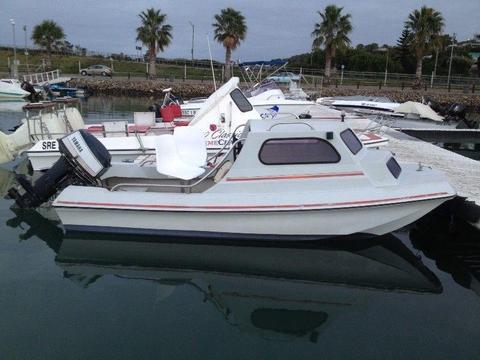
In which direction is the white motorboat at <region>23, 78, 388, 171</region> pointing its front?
to the viewer's right

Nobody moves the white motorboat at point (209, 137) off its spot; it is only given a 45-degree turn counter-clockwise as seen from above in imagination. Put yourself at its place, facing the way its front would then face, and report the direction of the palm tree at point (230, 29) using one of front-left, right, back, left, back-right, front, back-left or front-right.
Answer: front-left

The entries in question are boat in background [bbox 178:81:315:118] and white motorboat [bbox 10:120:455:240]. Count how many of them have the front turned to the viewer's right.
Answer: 2

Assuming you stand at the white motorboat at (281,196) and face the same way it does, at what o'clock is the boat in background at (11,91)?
The boat in background is roughly at 8 o'clock from the white motorboat.

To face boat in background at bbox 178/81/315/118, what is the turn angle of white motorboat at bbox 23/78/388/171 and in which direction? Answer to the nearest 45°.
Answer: approximately 45° to its left

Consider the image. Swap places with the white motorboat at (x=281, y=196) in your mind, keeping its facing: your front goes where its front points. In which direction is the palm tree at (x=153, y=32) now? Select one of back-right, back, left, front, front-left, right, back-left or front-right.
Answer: left

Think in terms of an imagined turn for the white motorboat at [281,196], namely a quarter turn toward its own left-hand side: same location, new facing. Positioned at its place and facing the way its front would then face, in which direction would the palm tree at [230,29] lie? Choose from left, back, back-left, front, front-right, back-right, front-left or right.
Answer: front

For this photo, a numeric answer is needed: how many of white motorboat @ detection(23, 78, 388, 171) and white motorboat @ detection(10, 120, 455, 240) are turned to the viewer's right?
2

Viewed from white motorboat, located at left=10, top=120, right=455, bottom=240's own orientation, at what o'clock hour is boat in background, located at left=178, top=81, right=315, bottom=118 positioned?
The boat in background is roughly at 9 o'clock from the white motorboat.

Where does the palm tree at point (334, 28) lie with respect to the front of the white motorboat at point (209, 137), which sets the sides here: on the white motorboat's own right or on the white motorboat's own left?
on the white motorboat's own left

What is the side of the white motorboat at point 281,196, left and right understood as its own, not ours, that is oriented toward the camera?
right

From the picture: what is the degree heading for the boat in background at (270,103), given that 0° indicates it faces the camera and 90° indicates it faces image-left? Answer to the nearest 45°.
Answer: approximately 270°

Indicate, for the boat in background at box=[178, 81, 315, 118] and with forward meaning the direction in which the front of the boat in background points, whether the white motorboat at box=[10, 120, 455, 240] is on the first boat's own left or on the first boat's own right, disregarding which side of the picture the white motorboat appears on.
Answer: on the first boat's own right
